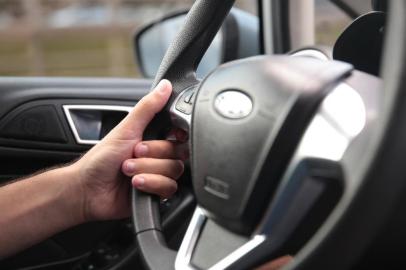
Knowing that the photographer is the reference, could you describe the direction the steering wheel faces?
facing the viewer and to the left of the viewer
